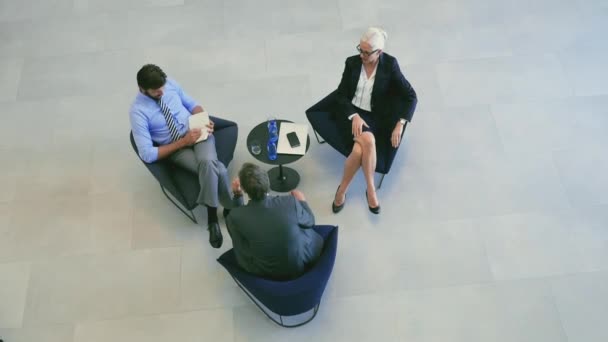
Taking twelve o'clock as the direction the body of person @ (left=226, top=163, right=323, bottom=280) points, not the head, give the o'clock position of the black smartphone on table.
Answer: The black smartphone on table is roughly at 12 o'clock from the person.

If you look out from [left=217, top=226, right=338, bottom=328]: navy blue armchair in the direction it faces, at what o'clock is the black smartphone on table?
The black smartphone on table is roughly at 12 o'clock from the navy blue armchair.

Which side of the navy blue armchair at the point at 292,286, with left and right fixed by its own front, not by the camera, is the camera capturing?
back

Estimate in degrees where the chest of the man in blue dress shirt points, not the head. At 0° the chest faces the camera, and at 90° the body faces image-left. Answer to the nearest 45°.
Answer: approximately 315°

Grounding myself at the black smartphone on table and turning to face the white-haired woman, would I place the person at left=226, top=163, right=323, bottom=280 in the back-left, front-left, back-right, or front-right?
back-right

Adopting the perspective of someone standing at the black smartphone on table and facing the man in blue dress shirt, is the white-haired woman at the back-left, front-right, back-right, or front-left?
back-right

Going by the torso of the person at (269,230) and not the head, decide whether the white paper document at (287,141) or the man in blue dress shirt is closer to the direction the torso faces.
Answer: the white paper document

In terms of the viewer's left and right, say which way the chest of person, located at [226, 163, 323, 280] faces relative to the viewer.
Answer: facing away from the viewer

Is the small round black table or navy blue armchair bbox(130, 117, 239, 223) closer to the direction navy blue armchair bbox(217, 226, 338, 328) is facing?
the small round black table

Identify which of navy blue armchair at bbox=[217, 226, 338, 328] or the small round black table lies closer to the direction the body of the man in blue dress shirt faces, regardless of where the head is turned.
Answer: the navy blue armchair

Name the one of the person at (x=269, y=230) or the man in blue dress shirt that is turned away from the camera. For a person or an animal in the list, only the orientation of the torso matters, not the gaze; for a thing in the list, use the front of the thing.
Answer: the person

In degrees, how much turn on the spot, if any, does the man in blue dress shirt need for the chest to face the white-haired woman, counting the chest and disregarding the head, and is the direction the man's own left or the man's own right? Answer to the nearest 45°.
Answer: approximately 45° to the man's own left
